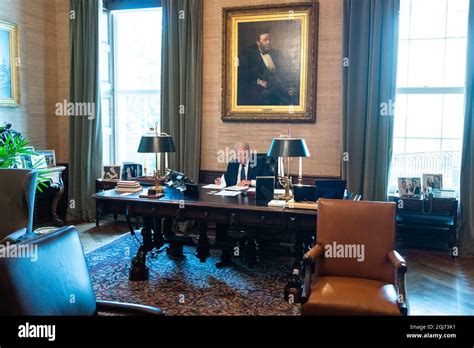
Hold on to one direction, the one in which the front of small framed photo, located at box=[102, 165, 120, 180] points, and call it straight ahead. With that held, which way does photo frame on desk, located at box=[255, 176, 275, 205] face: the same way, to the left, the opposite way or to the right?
the opposite way

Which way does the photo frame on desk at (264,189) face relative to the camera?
away from the camera

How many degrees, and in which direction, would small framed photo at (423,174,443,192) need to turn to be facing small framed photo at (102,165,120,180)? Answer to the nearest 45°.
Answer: approximately 90° to its right

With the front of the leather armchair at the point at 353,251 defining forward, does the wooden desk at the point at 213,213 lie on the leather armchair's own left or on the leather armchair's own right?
on the leather armchair's own right

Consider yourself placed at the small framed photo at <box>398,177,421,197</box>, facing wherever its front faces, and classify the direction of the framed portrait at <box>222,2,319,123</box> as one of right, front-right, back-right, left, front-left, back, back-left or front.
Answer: right

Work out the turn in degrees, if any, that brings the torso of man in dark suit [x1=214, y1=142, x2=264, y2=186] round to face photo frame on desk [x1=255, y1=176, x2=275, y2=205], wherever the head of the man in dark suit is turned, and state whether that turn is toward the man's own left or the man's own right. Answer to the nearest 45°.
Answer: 0° — they already face it

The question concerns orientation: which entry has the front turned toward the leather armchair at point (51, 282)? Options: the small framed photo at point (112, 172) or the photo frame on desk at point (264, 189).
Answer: the small framed photo

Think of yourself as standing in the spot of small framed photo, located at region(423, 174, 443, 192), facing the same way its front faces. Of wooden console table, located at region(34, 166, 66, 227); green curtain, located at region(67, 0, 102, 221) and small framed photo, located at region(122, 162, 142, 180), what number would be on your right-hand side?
3

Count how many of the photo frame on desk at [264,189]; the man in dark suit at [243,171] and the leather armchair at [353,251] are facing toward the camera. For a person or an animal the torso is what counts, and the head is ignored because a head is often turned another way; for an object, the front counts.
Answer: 2

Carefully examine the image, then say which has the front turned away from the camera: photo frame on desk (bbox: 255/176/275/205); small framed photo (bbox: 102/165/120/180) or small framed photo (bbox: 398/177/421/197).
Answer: the photo frame on desk

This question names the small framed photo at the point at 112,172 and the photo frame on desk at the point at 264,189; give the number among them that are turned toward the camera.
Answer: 1
